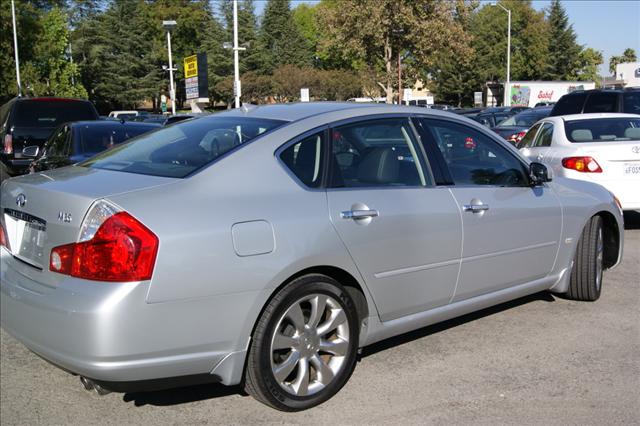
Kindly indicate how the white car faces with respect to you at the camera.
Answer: facing away from the viewer and to the left of the viewer

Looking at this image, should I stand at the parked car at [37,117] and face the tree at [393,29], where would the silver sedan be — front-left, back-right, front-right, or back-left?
back-right

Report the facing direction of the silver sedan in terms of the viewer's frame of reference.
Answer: facing away from the viewer and to the right of the viewer

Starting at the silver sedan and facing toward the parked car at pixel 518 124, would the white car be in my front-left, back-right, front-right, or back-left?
front-right

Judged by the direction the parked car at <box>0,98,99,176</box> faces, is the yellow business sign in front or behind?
in front

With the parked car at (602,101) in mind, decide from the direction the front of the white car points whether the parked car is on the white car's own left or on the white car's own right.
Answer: on the white car's own right

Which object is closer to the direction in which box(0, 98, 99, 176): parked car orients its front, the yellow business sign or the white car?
the yellow business sign

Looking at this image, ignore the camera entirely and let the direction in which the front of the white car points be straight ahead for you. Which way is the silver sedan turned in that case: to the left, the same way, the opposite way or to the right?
to the right

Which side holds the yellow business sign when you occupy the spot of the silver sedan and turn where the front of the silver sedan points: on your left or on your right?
on your left

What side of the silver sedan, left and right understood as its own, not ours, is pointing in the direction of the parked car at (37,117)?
left

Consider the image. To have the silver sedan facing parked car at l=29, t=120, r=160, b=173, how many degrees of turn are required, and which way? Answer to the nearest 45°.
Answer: approximately 90° to its left

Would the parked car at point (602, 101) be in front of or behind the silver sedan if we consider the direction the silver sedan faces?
in front

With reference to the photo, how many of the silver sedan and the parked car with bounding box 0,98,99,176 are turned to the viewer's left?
0

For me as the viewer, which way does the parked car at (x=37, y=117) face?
facing away from the viewer

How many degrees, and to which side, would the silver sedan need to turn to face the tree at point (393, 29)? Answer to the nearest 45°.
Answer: approximately 45° to its left
